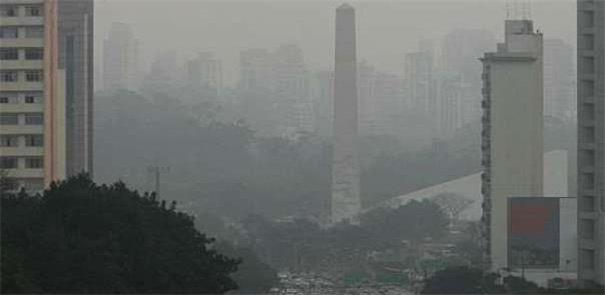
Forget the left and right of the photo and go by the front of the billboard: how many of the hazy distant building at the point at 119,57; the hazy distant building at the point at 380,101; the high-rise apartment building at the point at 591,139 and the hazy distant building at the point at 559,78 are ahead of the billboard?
1

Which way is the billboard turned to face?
toward the camera

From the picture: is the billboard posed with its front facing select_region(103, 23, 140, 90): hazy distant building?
no

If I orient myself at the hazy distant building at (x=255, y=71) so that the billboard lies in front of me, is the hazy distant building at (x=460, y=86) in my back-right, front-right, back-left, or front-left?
front-left

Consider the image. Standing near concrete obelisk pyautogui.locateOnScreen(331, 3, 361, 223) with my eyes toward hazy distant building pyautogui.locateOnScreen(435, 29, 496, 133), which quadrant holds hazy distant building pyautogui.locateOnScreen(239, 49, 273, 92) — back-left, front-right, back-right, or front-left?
front-left

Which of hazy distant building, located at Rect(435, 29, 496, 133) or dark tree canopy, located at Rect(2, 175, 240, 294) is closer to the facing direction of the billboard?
the dark tree canopy

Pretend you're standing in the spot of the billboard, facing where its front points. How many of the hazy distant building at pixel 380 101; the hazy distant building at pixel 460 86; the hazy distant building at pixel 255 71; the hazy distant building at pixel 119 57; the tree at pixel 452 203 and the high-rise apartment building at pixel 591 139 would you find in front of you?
1

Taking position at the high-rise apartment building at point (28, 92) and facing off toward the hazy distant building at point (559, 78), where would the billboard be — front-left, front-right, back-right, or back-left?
front-right

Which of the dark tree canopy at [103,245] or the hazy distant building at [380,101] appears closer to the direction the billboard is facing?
the dark tree canopy

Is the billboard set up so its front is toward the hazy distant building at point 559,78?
no

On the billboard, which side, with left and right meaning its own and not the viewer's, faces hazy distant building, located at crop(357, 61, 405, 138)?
back

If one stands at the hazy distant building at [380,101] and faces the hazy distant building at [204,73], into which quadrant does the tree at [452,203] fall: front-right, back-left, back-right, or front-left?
back-left

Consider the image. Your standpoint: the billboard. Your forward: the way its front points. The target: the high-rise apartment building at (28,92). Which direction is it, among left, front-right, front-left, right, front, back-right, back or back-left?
front-right

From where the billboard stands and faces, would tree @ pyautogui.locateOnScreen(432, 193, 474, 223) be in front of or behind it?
behind

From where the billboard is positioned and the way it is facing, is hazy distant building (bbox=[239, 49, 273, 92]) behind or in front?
behind
